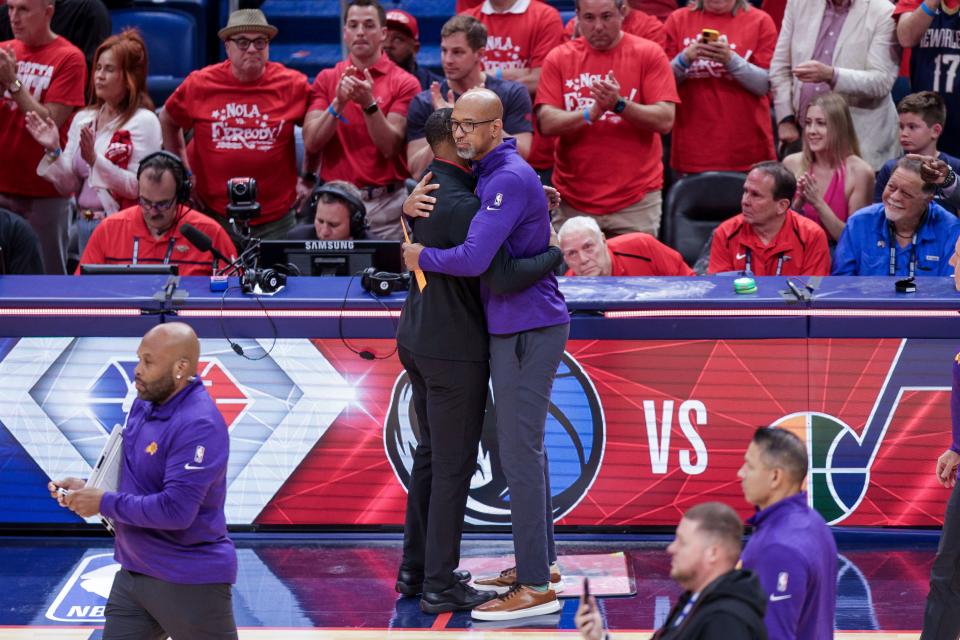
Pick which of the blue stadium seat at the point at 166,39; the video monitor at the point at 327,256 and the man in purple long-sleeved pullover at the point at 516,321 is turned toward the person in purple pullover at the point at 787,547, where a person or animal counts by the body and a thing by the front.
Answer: the blue stadium seat

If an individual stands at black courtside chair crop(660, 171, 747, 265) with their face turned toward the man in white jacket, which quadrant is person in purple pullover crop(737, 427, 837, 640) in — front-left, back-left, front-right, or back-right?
back-right

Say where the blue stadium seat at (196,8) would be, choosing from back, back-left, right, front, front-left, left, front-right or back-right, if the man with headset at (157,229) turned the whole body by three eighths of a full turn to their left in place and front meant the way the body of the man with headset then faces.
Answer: front-left

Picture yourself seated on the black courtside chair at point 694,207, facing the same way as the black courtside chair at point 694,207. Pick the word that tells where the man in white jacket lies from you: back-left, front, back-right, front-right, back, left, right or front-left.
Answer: back-left

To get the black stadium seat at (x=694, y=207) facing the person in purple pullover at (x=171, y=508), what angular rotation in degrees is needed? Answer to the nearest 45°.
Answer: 0° — it already faces them

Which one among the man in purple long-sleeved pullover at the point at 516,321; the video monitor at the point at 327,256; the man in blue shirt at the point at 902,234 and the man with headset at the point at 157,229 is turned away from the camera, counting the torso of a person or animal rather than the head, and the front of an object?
the video monitor

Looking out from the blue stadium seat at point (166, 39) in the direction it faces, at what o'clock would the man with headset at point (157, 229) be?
The man with headset is roughly at 12 o'clock from the blue stadium seat.

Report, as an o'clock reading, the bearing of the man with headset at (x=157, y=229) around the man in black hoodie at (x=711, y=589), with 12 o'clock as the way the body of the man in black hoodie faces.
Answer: The man with headset is roughly at 2 o'clock from the man in black hoodie.

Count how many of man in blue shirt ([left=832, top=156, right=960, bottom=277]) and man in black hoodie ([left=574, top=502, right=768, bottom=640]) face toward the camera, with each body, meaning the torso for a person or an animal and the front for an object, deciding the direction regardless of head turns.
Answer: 1

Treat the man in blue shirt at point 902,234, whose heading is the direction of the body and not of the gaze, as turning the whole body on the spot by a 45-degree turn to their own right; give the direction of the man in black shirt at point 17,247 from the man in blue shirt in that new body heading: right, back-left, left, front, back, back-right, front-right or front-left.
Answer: front-right

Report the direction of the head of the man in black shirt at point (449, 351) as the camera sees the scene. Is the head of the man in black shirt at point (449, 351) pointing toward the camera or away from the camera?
away from the camera

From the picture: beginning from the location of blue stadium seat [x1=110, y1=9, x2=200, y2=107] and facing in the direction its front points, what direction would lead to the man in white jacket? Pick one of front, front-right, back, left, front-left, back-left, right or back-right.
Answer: front-left

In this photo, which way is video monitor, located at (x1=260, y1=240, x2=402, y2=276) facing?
away from the camera
